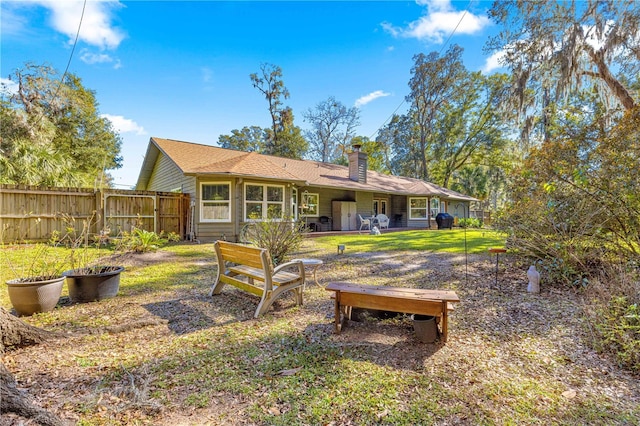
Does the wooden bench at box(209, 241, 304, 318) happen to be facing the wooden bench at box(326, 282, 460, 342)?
no

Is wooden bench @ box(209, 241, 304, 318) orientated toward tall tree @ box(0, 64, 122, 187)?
no

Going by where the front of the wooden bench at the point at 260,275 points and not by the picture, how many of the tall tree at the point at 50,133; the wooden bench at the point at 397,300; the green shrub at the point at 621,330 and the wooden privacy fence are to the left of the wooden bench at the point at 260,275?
2
